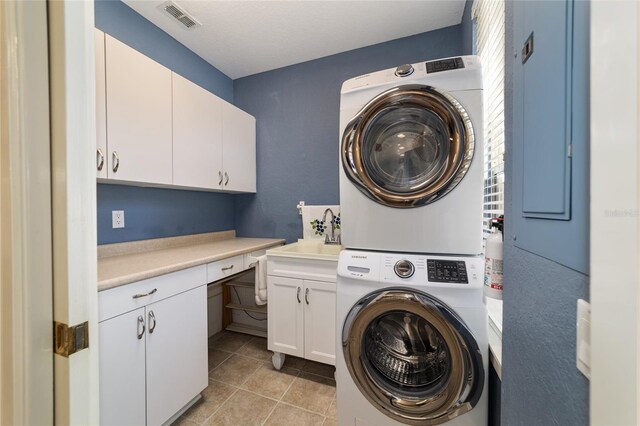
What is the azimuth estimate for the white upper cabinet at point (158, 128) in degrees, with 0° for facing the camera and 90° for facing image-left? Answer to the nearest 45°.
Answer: approximately 315°

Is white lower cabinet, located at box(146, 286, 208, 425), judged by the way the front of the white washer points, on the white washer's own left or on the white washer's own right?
on the white washer's own right

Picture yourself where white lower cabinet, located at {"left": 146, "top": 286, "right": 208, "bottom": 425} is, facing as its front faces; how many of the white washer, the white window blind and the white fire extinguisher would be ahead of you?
3

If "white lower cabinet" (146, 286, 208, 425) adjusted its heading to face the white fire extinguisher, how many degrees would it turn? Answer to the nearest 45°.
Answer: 0° — it already faces it

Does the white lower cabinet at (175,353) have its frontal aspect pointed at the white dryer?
yes

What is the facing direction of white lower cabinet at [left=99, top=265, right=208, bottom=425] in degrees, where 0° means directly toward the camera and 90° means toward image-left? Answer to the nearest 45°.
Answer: approximately 315°

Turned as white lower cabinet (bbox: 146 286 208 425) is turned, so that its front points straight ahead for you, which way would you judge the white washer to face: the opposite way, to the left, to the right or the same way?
to the right

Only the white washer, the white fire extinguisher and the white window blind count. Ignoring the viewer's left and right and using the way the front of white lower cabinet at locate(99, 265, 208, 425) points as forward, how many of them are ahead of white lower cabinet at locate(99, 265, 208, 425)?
3
